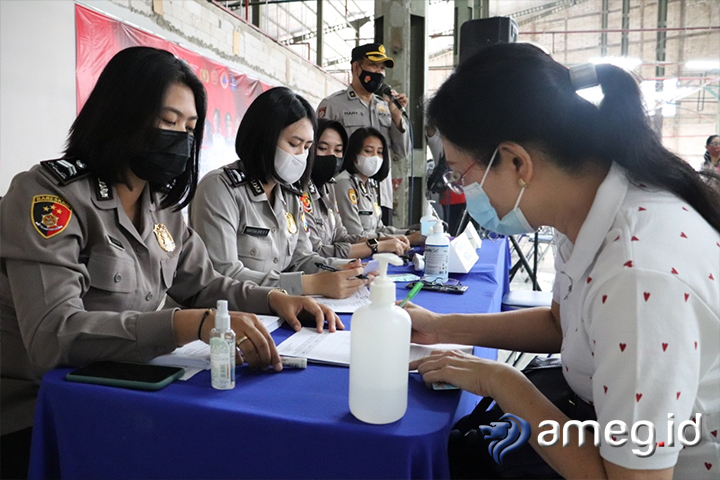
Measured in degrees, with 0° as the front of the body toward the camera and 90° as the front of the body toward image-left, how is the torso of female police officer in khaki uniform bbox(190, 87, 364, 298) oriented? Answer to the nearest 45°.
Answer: approximately 315°

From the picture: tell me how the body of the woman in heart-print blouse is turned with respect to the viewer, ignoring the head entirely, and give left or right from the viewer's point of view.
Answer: facing to the left of the viewer

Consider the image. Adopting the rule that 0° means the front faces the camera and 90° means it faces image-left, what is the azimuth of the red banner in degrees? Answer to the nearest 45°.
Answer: approximately 315°

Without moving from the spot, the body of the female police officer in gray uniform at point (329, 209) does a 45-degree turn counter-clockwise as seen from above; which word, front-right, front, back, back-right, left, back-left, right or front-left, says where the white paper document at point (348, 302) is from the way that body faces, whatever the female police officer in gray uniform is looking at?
right

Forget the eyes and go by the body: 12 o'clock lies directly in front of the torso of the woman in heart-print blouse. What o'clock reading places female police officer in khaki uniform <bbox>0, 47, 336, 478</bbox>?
The female police officer in khaki uniform is roughly at 12 o'clock from the woman in heart-print blouse.

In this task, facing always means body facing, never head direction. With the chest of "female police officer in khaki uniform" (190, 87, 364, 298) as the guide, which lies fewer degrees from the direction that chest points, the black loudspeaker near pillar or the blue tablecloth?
the blue tablecloth

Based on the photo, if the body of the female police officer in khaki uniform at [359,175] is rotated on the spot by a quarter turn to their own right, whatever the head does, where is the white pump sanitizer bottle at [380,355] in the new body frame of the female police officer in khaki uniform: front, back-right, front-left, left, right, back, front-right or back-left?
front-left

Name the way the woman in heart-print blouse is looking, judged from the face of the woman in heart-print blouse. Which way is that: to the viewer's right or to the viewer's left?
to the viewer's left

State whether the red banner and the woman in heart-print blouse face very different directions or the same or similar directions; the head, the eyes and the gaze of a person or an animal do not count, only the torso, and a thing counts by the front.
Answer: very different directions

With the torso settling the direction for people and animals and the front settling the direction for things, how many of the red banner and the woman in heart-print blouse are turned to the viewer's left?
1

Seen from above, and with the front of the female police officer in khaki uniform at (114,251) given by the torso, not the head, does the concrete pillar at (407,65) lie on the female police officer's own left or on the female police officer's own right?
on the female police officer's own left

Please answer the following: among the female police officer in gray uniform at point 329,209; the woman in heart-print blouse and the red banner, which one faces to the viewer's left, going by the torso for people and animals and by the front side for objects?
the woman in heart-print blouse
